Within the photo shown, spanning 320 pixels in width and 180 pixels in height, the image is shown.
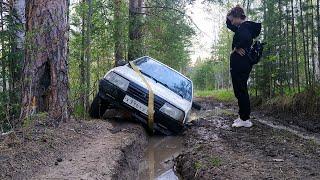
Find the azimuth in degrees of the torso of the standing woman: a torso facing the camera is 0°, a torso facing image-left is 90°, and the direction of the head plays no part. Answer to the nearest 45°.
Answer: approximately 90°

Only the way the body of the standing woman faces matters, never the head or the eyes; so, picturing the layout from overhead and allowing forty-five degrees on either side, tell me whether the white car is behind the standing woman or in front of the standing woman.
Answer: in front

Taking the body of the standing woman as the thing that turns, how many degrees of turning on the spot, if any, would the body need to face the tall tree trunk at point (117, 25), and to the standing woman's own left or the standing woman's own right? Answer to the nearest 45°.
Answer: approximately 45° to the standing woman's own right

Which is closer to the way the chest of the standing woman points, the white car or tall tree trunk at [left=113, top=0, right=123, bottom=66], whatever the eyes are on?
the white car

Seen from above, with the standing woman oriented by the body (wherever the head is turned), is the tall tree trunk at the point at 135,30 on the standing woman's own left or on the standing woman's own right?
on the standing woman's own right
